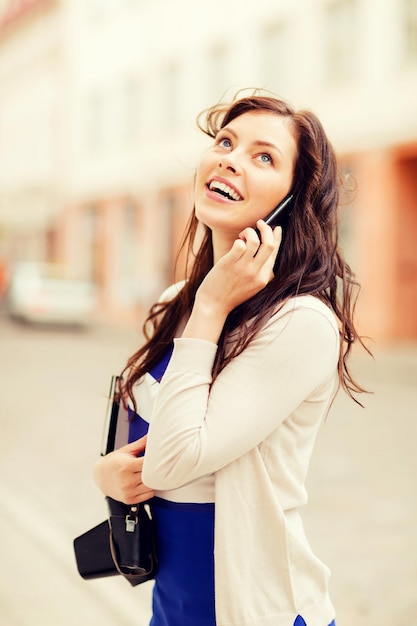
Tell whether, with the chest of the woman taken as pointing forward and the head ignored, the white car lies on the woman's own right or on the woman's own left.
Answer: on the woman's own right

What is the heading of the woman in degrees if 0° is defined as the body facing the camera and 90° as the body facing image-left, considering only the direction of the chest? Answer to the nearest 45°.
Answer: approximately 45°

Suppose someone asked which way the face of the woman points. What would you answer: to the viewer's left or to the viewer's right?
to the viewer's left
